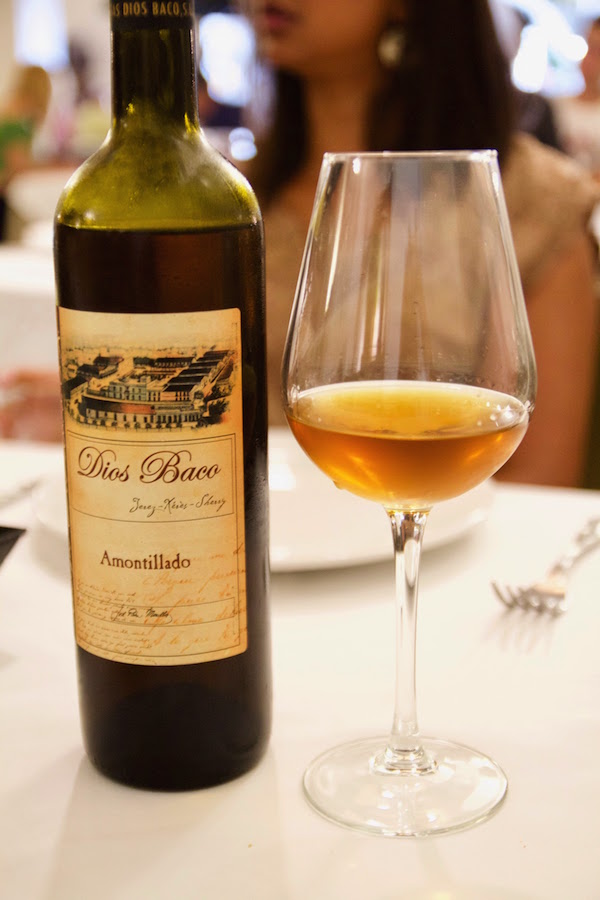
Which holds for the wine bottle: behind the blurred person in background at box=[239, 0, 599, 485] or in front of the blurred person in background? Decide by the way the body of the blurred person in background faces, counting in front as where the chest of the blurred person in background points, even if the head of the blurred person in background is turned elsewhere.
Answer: in front

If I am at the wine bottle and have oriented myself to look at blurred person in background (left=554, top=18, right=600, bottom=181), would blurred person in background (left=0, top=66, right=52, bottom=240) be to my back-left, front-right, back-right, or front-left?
front-left

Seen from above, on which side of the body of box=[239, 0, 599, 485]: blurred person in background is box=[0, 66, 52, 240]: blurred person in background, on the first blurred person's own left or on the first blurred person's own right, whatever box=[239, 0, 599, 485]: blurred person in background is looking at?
on the first blurred person's own right

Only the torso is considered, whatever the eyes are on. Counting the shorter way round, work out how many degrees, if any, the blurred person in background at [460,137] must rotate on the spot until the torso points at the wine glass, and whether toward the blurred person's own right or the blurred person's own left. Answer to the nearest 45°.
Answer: approximately 45° to the blurred person's own left

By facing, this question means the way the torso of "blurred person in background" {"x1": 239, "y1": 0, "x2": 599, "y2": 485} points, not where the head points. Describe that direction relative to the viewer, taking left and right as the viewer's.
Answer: facing the viewer and to the left of the viewer

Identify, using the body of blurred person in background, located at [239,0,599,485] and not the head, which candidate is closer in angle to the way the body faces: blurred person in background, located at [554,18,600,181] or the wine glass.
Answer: the wine glass

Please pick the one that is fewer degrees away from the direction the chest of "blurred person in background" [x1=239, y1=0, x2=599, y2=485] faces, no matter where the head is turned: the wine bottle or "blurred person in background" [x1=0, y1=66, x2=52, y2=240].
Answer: the wine bottle

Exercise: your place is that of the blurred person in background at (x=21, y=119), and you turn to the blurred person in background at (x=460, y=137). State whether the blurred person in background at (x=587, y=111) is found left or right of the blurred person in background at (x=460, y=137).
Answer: left

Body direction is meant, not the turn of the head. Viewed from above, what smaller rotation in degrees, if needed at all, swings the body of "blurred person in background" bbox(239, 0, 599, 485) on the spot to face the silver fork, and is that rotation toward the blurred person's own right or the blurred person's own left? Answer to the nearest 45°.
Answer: approximately 45° to the blurred person's own left

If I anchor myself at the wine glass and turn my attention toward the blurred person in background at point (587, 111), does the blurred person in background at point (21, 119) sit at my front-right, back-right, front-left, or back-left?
front-left

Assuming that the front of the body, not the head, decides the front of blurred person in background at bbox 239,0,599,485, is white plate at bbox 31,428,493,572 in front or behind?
in front

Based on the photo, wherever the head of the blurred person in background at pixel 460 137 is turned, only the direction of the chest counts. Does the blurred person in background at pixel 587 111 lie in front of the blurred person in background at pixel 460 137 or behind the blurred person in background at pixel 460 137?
behind
